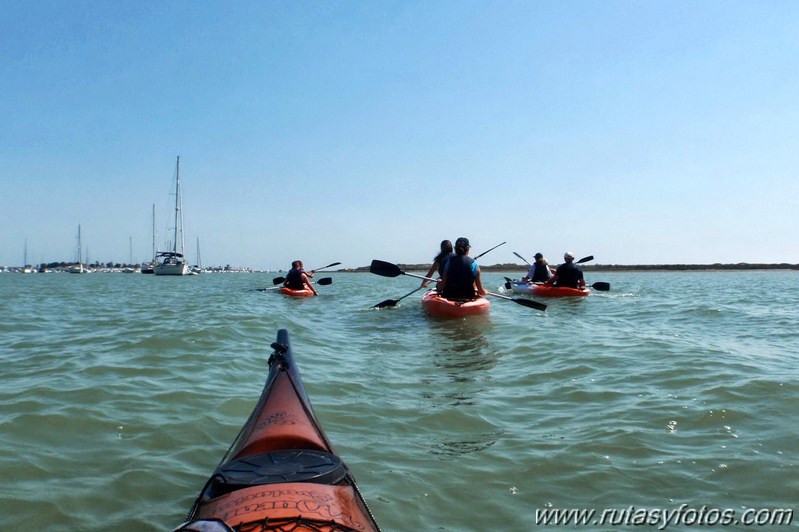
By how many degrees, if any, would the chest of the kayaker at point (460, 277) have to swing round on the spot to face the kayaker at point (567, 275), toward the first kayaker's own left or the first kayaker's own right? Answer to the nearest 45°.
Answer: approximately 45° to the first kayaker's own right

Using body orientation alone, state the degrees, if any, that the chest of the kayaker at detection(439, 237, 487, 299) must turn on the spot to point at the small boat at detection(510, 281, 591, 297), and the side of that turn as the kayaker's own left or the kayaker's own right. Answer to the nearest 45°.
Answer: approximately 45° to the kayaker's own right

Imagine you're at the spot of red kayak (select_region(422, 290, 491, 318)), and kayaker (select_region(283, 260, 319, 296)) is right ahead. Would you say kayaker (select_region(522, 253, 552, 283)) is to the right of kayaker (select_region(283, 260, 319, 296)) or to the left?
right

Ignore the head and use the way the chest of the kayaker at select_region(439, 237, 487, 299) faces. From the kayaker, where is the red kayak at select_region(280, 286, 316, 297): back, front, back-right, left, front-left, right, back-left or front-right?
front-left

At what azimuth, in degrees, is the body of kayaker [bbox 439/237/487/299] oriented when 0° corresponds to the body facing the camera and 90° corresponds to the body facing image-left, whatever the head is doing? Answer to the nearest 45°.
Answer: approximately 180°

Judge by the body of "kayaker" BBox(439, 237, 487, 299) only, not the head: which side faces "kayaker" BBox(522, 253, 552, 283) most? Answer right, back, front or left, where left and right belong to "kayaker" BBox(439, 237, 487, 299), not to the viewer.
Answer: front
